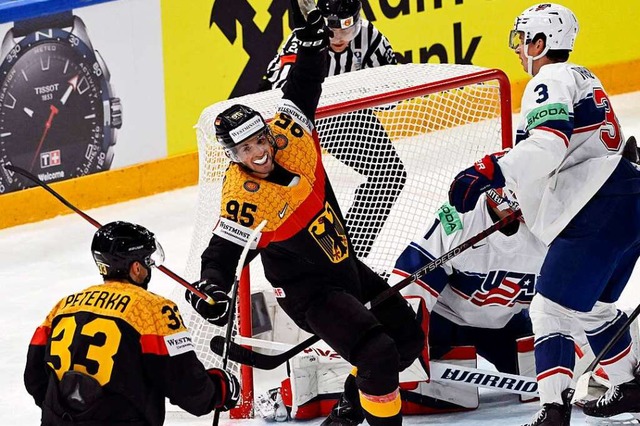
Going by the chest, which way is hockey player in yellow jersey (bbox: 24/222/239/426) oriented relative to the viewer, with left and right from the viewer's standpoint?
facing away from the viewer and to the right of the viewer

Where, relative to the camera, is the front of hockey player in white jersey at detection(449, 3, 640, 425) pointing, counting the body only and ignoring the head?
to the viewer's left

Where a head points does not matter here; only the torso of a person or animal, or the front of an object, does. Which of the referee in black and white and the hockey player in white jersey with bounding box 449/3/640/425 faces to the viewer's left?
the hockey player in white jersey

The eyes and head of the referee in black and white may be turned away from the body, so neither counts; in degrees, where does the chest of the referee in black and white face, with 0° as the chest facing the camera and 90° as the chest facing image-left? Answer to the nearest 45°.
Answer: approximately 0°

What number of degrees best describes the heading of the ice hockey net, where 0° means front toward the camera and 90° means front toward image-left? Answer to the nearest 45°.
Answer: approximately 315°
